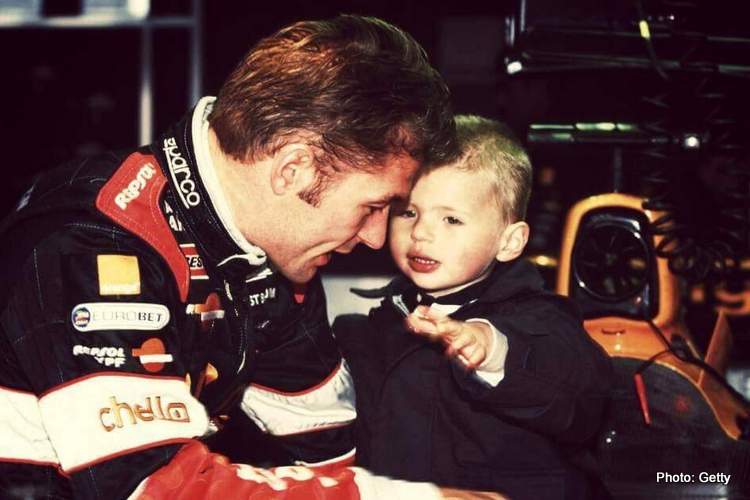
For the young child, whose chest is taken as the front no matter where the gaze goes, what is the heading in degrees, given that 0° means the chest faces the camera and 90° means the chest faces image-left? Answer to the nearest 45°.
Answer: approximately 45°

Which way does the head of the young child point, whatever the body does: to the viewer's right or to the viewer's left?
to the viewer's left

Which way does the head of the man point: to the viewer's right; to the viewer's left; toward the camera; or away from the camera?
to the viewer's right
